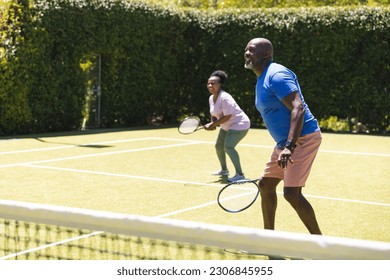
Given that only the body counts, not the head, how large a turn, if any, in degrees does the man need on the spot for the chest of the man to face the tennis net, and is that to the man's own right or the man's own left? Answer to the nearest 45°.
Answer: approximately 90° to the man's own left

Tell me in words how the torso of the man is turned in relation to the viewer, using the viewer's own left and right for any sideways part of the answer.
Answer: facing to the left of the viewer

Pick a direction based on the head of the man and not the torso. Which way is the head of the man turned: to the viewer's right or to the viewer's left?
to the viewer's left

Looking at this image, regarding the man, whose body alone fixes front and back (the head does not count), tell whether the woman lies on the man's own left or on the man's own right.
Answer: on the man's own right
